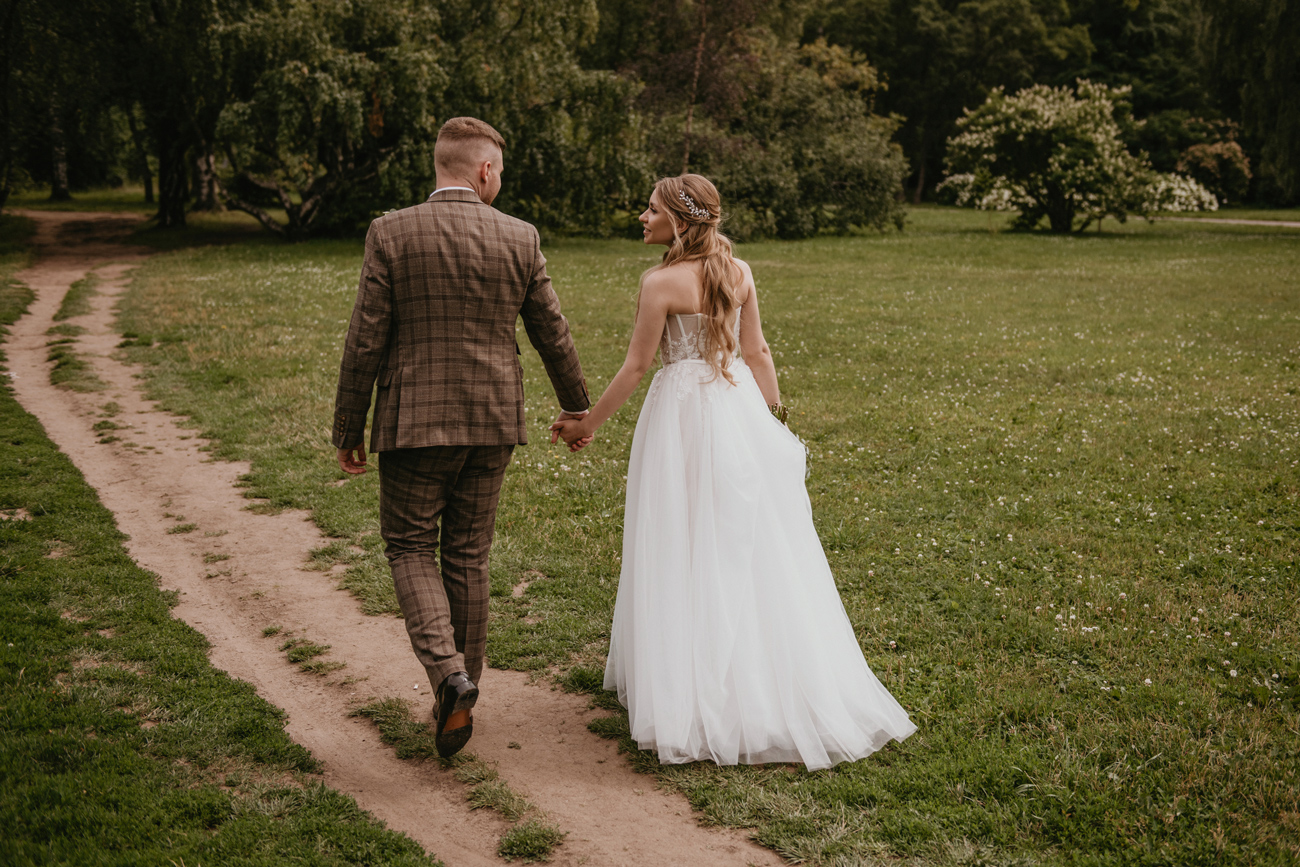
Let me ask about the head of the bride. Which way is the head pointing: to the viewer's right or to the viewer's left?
to the viewer's left

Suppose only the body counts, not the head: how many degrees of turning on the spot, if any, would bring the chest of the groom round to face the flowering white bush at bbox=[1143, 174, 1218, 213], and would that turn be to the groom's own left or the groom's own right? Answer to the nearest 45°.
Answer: approximately 45° to the groom's own right

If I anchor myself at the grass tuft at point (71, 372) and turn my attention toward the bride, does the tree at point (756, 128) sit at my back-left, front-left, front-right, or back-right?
back-left

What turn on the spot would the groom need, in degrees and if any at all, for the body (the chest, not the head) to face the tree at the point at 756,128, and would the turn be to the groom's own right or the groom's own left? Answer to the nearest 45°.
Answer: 0° — they already face it

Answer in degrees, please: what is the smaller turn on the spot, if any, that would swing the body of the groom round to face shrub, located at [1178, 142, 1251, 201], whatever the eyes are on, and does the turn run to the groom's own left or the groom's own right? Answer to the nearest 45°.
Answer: approximately 45° to the groom's own right

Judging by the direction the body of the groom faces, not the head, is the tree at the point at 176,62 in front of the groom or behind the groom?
in front

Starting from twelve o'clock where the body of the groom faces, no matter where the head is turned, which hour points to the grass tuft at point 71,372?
The grass tuft is roughly at 11 o'clock from the groom.

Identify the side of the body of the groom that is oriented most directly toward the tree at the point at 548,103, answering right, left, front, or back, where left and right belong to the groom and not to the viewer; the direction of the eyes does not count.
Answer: front

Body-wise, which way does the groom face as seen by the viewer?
away from the camera

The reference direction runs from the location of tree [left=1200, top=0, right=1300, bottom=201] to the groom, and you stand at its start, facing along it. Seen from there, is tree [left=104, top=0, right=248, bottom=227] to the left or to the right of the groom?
right

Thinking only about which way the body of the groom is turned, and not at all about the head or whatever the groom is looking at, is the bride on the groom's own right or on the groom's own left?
on the groom's own right

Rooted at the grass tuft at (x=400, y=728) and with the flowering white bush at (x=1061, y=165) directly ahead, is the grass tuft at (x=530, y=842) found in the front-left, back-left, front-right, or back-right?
back-right
